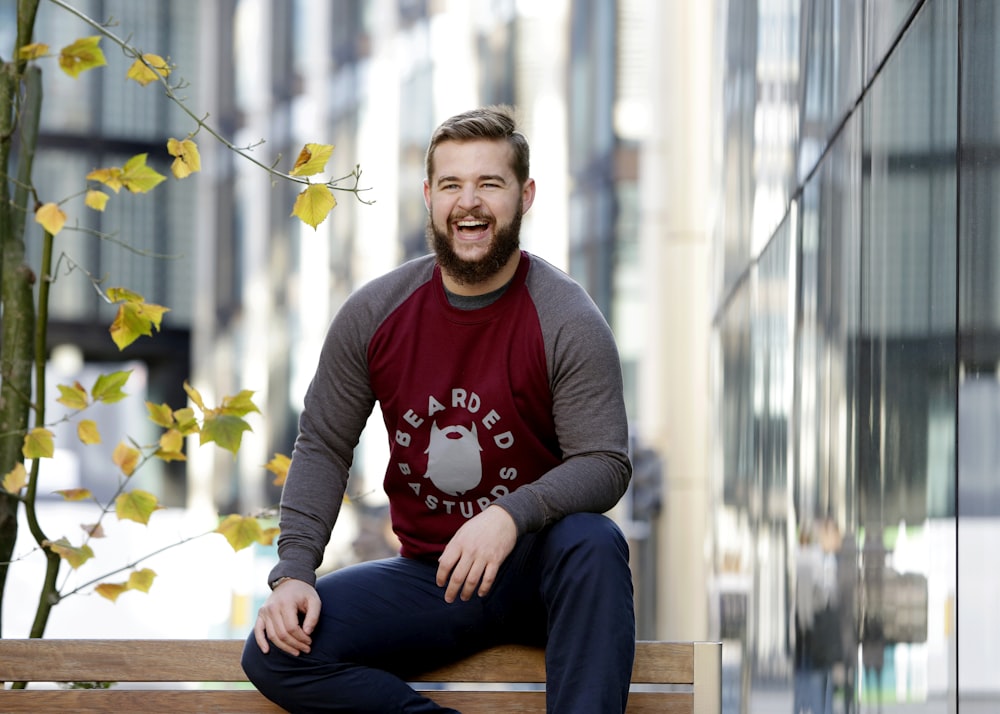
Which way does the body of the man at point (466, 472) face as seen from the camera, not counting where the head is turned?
toward the camera

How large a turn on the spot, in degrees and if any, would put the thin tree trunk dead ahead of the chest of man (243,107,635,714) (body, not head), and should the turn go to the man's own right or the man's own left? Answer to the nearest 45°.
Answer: approximately 135° to the man's own right
